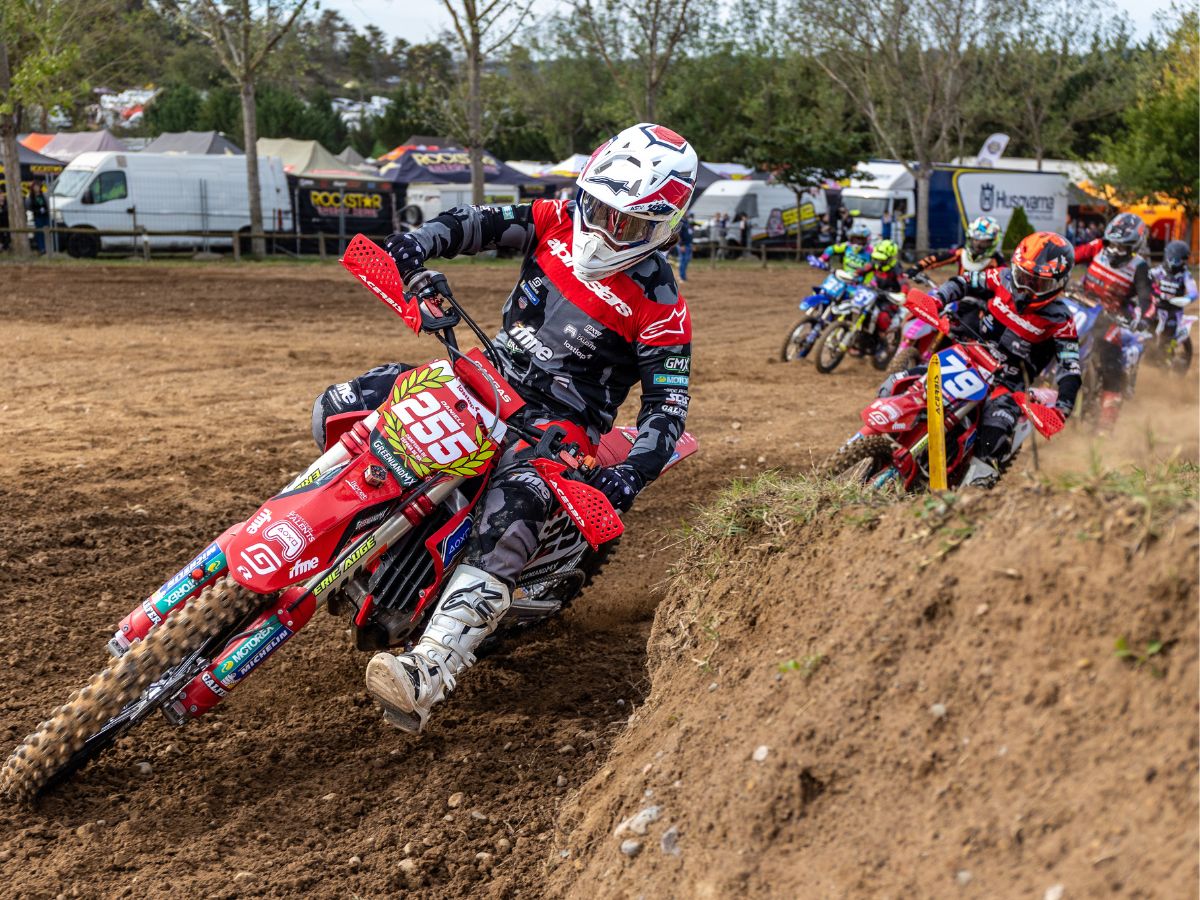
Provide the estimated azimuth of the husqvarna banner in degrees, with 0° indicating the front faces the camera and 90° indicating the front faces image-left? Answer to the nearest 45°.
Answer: approximately 0°

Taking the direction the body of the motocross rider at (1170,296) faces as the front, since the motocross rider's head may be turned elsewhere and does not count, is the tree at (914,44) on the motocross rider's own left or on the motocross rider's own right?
on the motocross rider's own right

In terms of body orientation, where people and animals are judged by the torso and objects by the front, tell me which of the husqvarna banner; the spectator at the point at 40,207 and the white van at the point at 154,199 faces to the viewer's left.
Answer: the white van

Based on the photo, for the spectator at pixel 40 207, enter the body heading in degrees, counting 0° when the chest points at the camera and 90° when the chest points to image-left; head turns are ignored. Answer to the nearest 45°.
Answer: approximately 0°

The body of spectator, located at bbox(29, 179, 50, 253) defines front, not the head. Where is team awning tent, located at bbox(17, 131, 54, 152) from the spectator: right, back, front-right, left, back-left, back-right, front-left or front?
back

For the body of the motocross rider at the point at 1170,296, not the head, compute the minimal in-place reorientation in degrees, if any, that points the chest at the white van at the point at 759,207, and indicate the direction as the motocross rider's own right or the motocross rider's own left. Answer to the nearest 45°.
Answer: approximately 90° to the motocross rider's own right

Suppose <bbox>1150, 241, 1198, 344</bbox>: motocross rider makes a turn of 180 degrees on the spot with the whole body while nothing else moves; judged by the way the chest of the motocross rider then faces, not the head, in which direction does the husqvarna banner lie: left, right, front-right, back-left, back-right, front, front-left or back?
front-left

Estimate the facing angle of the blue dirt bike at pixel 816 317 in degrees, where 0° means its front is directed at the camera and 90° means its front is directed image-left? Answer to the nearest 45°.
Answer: approximately 45°

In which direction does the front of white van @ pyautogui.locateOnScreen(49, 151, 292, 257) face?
to the viewer's left
